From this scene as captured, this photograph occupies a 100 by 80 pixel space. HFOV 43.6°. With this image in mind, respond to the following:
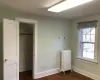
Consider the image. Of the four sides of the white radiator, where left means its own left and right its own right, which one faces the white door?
right

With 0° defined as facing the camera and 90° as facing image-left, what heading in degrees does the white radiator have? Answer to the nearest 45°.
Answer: approximately 315°

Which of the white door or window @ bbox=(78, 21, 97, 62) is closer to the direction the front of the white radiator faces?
the window

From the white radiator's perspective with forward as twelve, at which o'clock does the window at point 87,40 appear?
The window is roughly at 11 o'clock from the white radiator.
